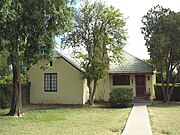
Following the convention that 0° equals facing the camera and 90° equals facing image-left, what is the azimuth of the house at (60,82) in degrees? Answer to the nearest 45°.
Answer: approximately 0°

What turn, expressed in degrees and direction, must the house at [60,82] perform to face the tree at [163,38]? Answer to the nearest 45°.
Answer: approximately 90° to its left
